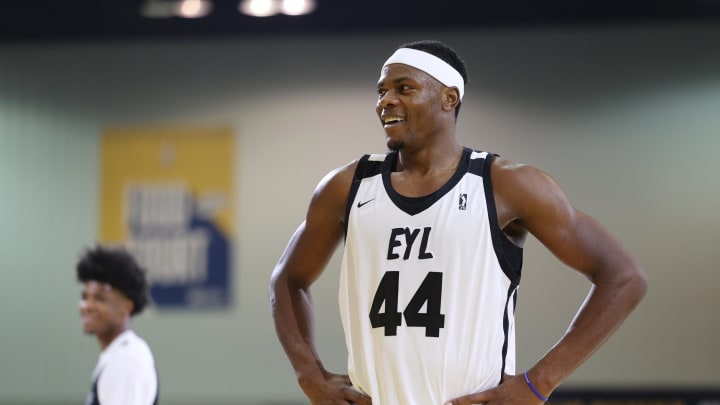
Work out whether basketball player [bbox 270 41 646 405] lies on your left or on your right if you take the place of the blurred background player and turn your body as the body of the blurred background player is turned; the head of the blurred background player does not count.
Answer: on your left
